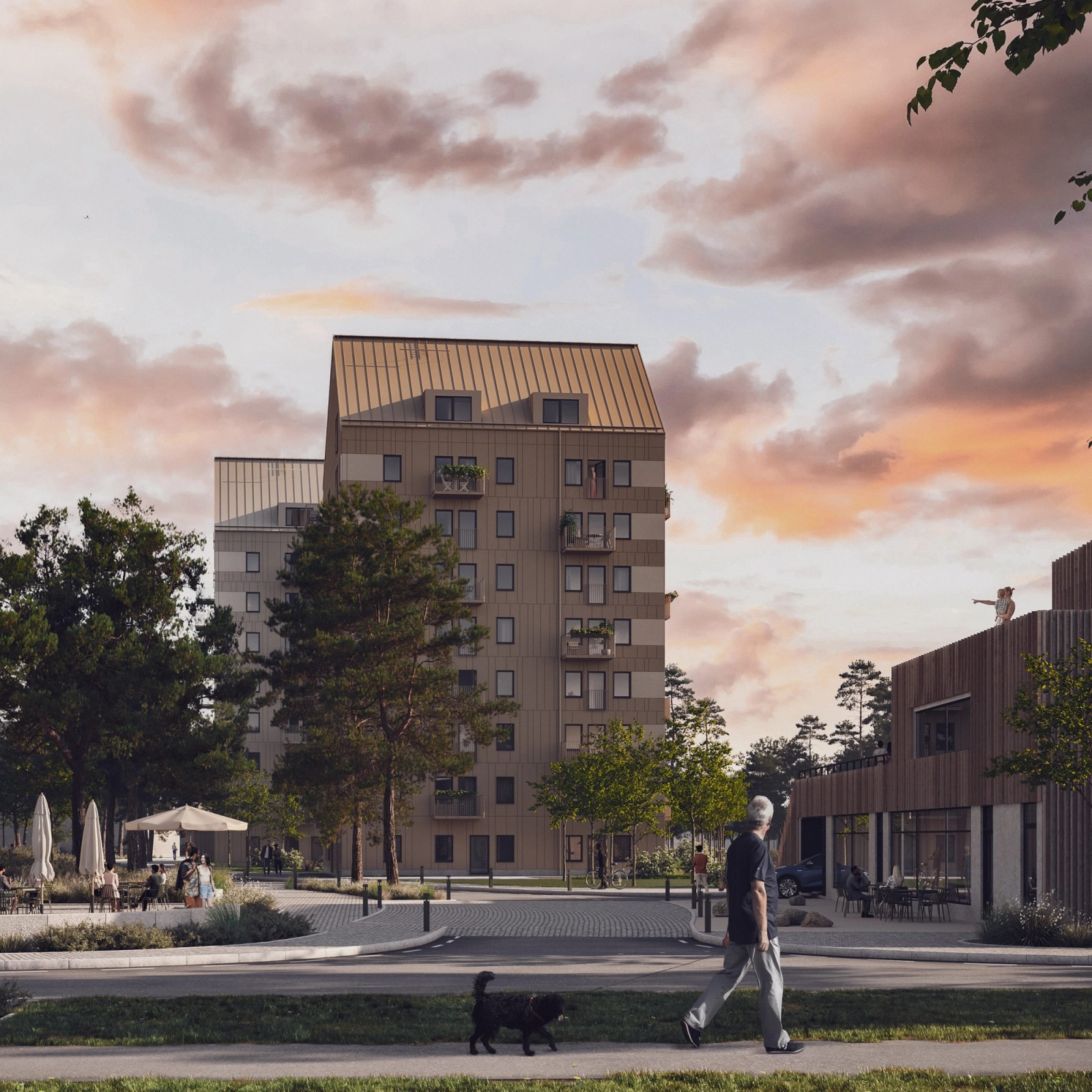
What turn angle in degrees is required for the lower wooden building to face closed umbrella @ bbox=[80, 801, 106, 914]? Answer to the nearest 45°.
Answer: approximately 45° to its right

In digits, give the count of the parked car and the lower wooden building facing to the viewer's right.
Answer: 0

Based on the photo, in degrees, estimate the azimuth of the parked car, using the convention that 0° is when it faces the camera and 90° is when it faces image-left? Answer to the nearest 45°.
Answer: approximately 90°

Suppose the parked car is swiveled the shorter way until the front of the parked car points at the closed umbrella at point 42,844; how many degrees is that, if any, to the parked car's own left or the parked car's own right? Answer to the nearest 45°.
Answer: approximately 45° to the parked car's own left

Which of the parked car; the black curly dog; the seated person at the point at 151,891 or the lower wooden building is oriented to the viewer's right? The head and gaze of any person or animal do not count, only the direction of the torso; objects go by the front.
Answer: the black curly dog

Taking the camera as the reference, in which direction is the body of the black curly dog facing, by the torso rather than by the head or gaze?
to the viewer's right

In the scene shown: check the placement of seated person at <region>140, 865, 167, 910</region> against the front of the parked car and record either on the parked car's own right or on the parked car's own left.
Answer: on the parked car's own left

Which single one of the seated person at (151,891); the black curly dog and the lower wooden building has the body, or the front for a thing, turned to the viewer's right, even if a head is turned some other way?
the black curly dog
